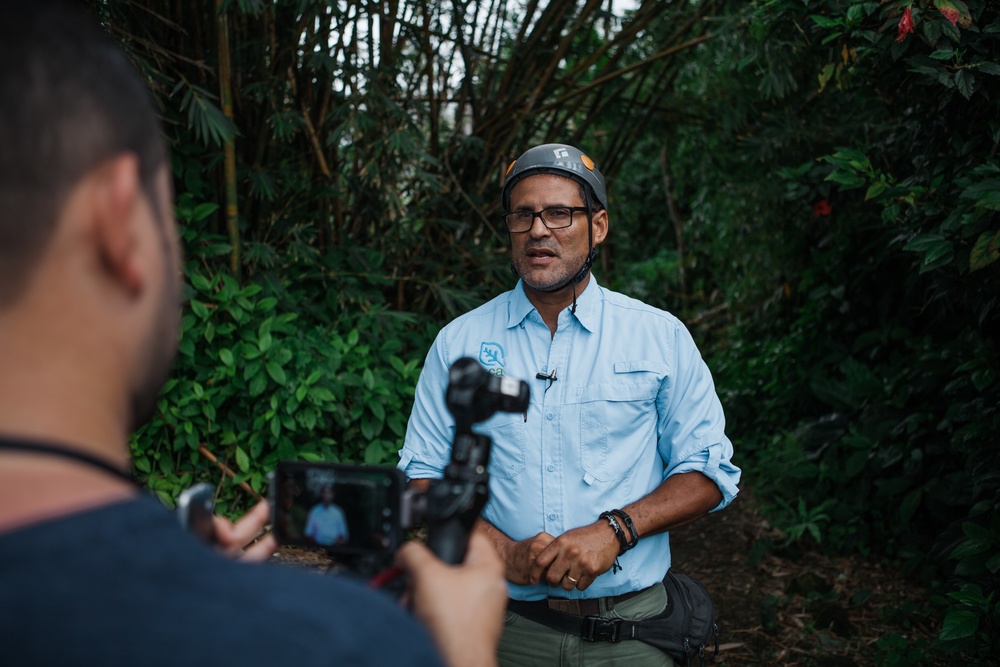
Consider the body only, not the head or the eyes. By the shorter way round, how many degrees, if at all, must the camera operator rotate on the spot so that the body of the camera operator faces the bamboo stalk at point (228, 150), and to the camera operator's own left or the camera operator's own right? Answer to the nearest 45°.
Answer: approximately 45° to the camera operator's own left

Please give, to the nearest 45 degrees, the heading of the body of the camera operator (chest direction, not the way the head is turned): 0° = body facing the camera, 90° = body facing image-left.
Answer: approximately 225°

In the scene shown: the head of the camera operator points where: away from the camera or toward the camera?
away from the camera
